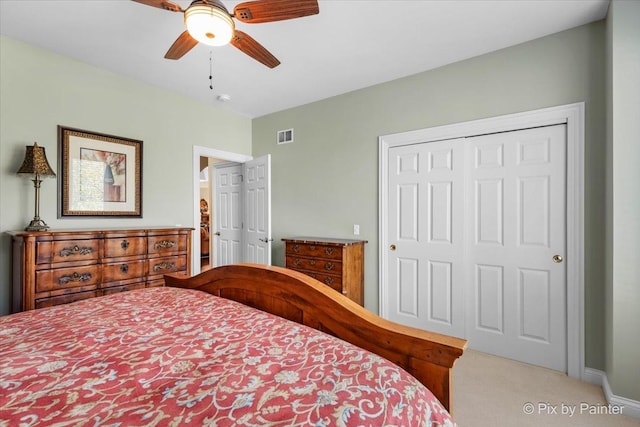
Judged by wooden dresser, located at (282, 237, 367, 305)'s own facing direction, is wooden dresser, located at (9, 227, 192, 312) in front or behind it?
in front

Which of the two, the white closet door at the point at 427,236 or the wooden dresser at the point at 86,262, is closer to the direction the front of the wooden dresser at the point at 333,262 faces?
the wooden dresser

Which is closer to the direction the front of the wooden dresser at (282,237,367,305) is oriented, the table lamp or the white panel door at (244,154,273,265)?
the table lamp

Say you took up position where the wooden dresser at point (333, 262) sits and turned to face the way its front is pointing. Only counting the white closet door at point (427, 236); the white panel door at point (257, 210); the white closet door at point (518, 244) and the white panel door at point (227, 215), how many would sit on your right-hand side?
2

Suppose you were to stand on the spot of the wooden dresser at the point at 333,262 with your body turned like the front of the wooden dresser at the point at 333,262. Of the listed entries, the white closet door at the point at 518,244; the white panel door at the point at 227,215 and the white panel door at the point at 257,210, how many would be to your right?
2

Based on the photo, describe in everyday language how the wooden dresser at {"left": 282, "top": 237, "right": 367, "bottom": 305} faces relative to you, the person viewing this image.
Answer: facing the viewer and to the left of the viewer

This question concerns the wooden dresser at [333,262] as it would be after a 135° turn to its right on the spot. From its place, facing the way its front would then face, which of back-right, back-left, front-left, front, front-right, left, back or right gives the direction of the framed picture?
left

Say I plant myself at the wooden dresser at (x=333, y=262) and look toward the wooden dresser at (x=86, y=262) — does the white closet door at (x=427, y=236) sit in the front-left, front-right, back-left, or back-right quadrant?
back-left

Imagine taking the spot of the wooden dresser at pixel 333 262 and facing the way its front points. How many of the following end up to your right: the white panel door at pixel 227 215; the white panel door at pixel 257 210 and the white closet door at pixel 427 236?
2

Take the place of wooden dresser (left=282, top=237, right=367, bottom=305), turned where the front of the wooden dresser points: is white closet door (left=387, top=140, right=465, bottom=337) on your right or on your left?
on your left

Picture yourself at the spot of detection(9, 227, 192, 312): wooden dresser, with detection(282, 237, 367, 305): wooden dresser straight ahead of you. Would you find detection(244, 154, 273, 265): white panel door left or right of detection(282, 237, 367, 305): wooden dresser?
left

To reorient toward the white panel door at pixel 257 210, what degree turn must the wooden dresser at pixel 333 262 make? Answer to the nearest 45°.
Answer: approximately 90° to its right

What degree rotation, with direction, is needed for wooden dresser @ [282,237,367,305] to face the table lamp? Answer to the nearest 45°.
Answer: approximately 45° to its right

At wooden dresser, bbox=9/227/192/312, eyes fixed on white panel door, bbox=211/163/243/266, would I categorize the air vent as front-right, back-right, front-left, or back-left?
front-right

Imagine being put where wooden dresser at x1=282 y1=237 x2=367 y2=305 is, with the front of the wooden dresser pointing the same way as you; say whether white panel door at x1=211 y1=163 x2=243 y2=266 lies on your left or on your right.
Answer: on your right

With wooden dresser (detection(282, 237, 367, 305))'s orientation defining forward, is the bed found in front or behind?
in front

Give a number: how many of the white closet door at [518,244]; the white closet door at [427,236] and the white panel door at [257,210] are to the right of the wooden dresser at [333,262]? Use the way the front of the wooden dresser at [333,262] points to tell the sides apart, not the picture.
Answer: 1

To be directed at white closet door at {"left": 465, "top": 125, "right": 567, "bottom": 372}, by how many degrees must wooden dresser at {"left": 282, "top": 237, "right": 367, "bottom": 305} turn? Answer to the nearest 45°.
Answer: approximately 135° to its left
